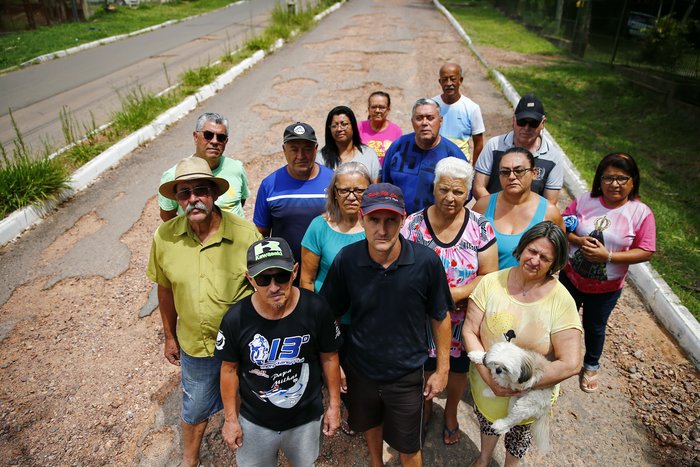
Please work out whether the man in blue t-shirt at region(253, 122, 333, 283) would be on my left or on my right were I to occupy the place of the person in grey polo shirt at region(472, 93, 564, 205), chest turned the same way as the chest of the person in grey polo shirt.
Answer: on my right

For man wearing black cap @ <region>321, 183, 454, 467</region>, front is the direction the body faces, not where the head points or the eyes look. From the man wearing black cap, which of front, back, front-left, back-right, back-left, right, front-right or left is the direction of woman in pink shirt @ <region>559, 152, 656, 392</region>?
back-left

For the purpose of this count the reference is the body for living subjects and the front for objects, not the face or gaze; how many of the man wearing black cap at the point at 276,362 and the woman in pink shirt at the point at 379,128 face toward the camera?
2

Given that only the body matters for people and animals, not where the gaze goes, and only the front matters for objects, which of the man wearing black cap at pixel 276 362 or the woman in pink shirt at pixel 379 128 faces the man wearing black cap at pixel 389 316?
the woman in pink shirt

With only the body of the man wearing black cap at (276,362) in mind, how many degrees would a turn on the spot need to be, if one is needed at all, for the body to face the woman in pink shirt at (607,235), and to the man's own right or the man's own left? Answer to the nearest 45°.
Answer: approximately 90° to the man's own left

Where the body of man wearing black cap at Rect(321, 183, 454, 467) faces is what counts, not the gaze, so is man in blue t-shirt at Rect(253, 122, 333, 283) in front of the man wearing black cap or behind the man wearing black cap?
behind

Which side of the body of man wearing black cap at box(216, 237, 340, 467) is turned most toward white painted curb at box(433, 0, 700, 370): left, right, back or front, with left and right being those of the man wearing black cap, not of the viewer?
left

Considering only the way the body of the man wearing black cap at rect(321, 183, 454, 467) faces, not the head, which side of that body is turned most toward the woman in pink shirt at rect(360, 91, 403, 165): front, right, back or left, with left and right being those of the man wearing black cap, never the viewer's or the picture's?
back

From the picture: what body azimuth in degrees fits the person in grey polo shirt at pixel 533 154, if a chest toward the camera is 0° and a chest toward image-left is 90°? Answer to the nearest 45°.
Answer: approximately 0°

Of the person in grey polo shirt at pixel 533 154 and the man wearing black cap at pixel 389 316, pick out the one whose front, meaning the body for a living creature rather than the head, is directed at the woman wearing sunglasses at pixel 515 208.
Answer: the person in grey polo shirt
